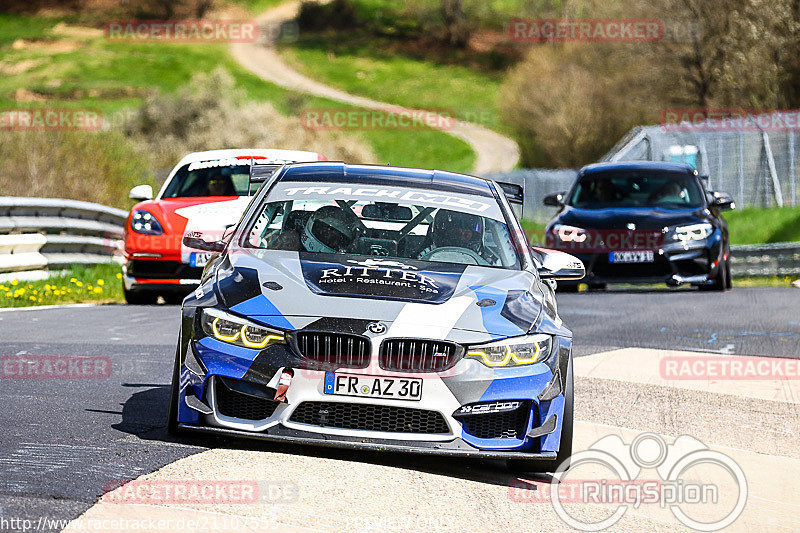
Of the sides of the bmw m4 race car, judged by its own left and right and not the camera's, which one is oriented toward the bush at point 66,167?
back

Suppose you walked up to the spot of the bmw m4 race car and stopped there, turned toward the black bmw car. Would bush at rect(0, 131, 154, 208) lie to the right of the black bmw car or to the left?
left

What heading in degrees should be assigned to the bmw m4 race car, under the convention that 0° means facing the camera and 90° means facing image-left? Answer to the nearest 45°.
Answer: approximately 0°

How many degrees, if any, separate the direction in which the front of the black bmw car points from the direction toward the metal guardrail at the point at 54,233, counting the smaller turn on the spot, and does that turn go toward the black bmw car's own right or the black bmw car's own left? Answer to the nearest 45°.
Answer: approximately 90° to the black bmw car's own right

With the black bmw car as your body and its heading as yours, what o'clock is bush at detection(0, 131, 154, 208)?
The bush is roughly at 4 o'clock from the black bmw car.

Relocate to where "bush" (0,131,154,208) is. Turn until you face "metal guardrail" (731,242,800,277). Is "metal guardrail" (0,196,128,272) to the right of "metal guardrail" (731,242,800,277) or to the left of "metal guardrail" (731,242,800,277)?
right

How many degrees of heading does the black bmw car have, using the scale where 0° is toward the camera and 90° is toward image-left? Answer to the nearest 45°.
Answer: approximately 0°

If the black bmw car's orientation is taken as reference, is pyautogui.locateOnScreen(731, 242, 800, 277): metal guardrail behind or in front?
behind

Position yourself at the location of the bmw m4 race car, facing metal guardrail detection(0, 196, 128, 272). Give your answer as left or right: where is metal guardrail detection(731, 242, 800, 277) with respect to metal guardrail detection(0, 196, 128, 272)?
right
